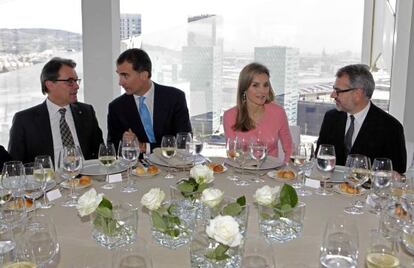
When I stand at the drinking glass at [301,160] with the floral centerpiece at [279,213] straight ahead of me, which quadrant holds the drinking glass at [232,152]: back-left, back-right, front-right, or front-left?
back-right

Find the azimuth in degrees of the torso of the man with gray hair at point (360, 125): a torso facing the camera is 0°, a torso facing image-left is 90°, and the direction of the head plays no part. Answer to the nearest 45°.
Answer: approximately 45°

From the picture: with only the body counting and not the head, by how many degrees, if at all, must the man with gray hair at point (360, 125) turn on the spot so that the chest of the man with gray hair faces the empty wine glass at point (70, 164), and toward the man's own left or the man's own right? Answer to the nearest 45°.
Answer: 0° — they already face it

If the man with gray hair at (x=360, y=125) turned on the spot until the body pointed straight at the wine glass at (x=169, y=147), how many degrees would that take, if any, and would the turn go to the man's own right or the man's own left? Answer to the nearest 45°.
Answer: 0° — they already face it

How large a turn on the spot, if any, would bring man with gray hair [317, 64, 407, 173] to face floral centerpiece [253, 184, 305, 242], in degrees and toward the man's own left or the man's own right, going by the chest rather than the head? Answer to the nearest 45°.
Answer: approximately 45° to the man's own left

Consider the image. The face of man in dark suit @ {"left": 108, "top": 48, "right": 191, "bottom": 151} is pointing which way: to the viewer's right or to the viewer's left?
to the viewer's left

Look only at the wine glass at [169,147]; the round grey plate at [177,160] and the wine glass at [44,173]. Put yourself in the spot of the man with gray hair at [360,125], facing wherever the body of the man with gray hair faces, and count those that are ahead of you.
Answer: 3

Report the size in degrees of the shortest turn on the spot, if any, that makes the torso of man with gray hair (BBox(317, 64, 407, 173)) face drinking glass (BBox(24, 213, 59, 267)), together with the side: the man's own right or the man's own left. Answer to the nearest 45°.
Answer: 0° — they already face it

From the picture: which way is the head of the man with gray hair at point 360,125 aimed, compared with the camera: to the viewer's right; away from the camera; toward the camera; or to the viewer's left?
to the viewer's left

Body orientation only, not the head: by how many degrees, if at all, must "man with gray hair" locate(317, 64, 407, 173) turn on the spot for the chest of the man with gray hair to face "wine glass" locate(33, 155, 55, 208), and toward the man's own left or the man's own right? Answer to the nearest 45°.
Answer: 0° — they already face it

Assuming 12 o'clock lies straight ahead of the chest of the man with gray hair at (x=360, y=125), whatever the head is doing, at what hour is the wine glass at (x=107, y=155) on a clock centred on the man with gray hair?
The wine glass is roughly at 12 o'clock from the man with gray hair.

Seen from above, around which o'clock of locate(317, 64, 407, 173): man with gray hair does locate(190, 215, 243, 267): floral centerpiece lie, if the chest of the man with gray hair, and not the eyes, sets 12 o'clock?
The floral centerpiece is roughly at 11 o'clock from the man with gray hair.
